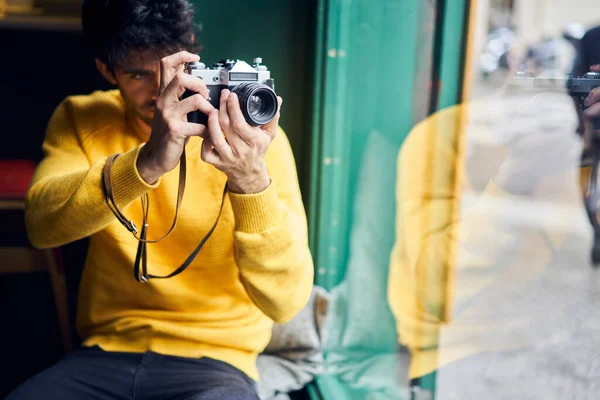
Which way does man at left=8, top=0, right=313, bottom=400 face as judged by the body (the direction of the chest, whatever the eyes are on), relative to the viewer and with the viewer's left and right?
facing the viewer
